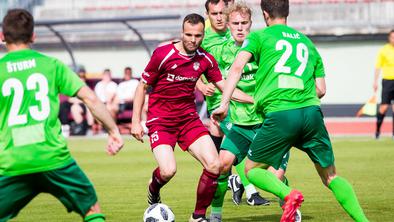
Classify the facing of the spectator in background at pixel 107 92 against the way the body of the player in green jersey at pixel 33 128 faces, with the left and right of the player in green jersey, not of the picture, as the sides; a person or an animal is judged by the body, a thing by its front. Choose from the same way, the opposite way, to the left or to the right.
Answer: the opposite way

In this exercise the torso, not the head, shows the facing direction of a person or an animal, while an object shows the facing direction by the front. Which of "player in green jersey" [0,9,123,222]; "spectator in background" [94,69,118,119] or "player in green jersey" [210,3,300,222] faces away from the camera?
"player in green jersey" [0,9,123,222]

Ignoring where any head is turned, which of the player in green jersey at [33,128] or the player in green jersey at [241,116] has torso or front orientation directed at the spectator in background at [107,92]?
the player in green jersey at [33,128]

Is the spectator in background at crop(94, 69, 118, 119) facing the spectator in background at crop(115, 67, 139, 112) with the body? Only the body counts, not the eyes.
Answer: no

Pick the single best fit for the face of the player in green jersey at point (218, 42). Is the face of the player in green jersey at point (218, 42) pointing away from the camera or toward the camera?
toward the camera

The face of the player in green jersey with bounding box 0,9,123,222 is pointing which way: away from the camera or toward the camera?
away from the camera

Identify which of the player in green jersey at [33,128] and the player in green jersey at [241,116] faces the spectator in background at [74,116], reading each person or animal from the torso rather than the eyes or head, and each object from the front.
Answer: the player in green jersey at [33,128]

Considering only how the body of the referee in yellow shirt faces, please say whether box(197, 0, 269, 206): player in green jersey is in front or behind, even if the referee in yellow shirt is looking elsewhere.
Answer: in front

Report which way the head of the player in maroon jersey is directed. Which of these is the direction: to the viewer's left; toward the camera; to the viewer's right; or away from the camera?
toward the camera

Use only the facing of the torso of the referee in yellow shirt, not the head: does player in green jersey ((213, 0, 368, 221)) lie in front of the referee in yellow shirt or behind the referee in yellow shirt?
in front

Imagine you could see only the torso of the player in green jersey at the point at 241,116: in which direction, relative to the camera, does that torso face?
toward the camera

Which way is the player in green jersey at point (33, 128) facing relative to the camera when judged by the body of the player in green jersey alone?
away from the camera

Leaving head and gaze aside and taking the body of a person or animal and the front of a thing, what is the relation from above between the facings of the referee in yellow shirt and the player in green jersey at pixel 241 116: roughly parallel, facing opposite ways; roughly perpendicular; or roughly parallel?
roughly parallel

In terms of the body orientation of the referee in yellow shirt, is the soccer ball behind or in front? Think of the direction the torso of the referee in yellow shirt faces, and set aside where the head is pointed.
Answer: in front

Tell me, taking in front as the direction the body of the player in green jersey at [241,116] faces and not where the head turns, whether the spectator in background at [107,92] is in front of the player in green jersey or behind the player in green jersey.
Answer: behind
